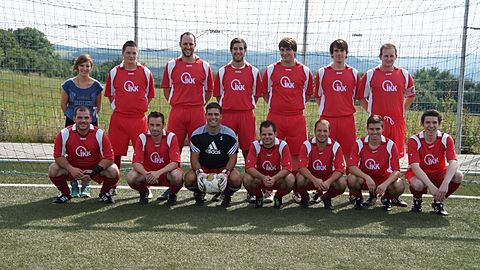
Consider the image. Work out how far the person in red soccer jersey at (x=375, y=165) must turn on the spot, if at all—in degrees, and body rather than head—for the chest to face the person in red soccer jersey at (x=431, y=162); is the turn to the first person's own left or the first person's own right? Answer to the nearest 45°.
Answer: approximately 90° to the first person's own left

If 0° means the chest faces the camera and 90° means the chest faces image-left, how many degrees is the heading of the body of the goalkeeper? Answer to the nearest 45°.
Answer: approximately 0°

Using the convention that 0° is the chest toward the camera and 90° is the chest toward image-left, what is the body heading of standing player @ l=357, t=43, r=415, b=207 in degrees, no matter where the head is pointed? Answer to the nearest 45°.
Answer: approximately 0°

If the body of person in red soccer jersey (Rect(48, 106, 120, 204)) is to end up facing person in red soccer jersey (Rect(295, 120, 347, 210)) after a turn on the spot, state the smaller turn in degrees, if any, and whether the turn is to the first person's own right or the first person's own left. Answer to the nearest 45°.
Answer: approximately 90° to the first person's own left

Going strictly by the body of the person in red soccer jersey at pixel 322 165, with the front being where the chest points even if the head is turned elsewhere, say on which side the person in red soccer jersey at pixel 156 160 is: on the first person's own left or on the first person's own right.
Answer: on the first person's own right
